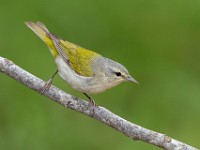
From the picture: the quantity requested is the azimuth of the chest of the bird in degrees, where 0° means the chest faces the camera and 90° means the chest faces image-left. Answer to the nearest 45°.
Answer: approximately 270°
